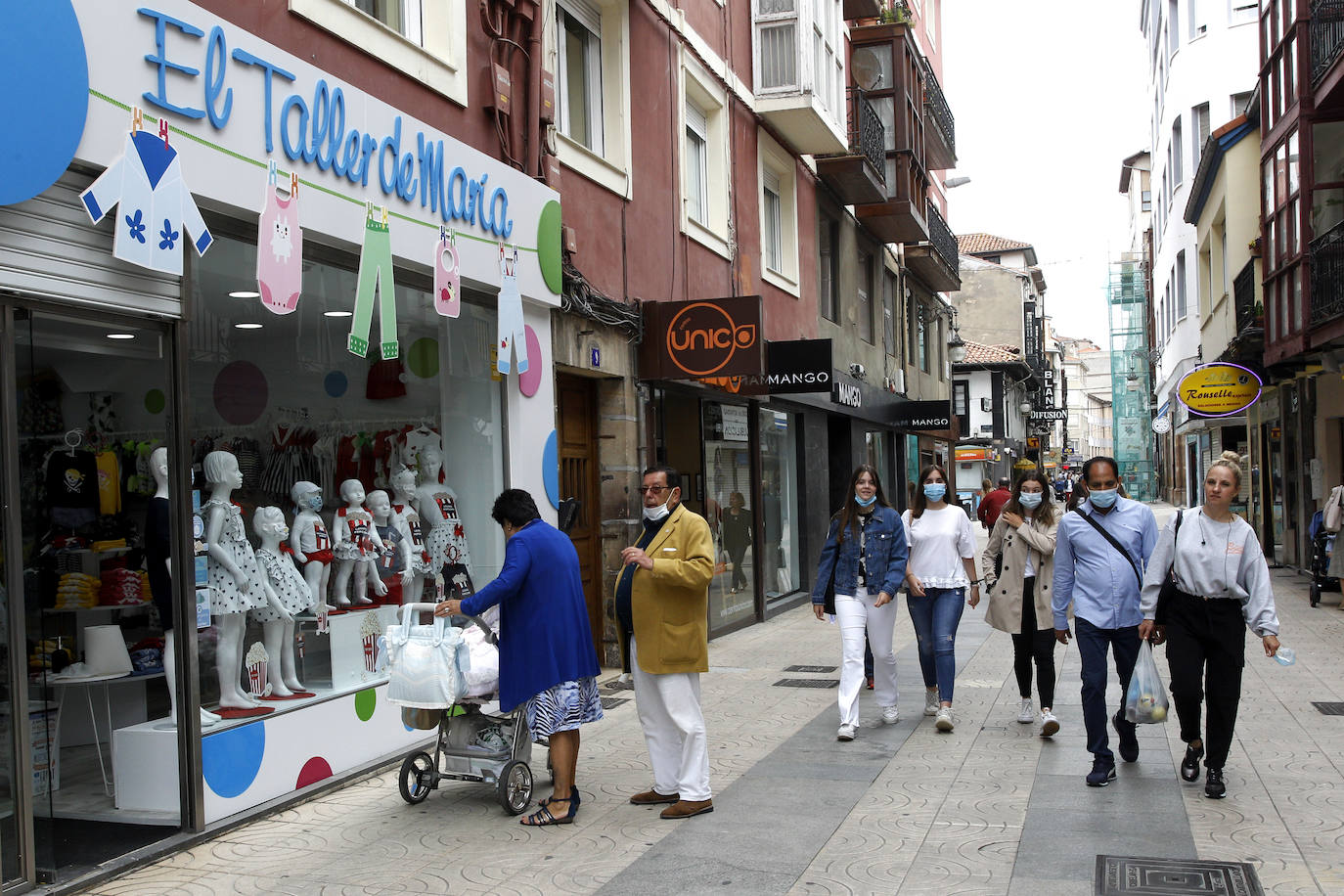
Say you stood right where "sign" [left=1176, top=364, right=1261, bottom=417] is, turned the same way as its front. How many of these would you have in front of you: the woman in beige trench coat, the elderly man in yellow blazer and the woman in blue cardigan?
3

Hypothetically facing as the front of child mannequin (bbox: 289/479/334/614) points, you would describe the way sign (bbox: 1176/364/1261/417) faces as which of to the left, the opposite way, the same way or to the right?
to the right

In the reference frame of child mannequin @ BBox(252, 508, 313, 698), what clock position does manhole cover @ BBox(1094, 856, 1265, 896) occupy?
The manhole cover is roughly at 12 o'clock from the child mannequin.

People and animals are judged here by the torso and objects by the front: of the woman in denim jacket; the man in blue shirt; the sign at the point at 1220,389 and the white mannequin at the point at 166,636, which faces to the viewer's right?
the white mannequin

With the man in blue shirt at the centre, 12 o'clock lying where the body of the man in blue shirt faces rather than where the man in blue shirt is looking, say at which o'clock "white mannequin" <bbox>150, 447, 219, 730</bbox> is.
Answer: The white mannequin is roughly at 2 o'clock from the man in blue shirt.

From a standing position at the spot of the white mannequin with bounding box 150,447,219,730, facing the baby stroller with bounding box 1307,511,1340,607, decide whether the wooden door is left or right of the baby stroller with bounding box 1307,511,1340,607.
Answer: left

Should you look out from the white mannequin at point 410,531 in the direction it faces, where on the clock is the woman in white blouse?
The woman in white blouse is roughly at 11 o'clock from the white mannequin.

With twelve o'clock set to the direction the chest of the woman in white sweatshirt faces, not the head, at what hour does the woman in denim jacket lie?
The woman in denim jacket is roughly at 4 o'clock from the woman in white sweatshirt.

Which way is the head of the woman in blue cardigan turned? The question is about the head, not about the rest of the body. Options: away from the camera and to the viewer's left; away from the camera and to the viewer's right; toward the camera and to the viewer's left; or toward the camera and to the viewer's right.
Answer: away from the camera and to the viewer's left

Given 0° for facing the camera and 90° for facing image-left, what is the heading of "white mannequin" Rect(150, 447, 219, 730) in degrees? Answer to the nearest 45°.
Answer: approximately 270°

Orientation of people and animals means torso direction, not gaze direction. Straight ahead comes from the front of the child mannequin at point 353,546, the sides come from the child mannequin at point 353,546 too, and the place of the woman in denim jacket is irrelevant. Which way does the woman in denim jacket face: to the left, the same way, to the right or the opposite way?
to the right
